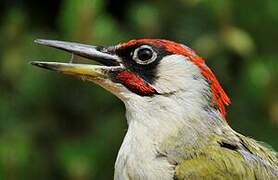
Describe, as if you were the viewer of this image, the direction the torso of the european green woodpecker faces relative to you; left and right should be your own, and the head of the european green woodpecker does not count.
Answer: facing to the left of the viewer
